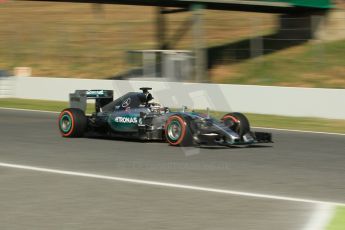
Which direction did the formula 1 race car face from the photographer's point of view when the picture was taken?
facing the viewer and to the right of the viewer
